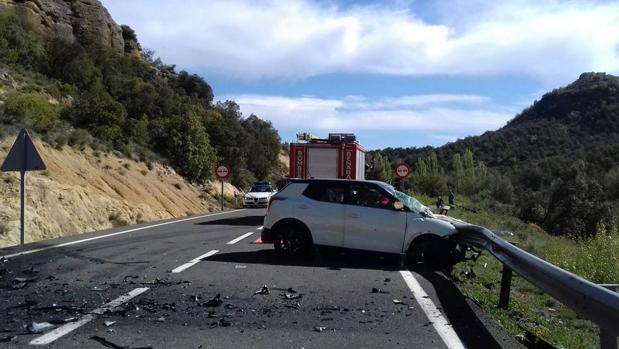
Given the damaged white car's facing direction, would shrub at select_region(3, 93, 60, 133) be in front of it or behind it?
behind

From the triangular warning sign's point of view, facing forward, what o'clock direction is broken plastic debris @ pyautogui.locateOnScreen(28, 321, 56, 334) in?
The broken plastic debris is roughly at 6 o'clock from the triangular warning sign.

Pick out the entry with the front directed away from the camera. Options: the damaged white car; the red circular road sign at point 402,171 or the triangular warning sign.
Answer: the triangular warning sign

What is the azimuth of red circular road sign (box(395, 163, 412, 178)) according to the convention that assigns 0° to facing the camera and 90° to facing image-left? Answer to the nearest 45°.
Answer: approximately 0°

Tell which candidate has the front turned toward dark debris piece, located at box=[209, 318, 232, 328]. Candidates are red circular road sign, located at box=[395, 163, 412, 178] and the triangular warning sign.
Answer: the red circular road sign

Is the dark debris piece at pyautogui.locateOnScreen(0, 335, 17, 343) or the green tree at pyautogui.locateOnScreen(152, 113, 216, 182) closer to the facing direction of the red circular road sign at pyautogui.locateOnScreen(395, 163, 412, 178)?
the dark debris piece

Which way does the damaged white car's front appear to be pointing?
to the viewer's right

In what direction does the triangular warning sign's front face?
away from the camera
